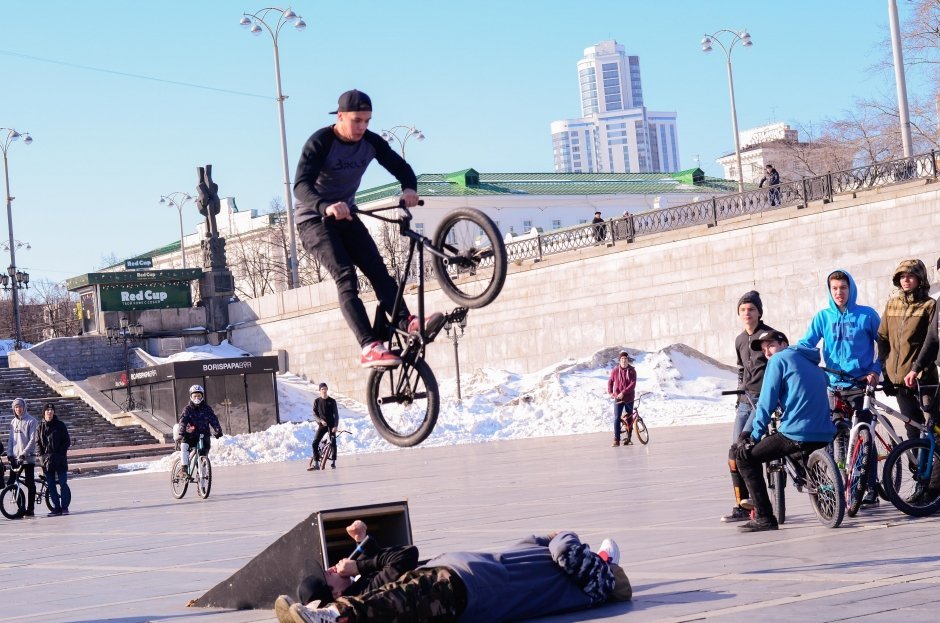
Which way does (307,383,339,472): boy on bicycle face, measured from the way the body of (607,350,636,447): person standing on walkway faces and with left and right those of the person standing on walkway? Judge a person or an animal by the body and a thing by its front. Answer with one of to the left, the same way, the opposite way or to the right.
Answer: the same way

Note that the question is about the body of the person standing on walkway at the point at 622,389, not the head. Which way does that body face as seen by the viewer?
toward the camera

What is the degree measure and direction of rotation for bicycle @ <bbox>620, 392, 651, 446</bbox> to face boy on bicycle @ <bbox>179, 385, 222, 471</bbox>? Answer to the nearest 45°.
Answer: approximately 90° to its right

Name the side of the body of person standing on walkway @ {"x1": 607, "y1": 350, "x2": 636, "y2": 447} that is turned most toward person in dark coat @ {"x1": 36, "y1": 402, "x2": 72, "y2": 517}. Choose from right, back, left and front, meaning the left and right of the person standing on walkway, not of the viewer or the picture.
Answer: right

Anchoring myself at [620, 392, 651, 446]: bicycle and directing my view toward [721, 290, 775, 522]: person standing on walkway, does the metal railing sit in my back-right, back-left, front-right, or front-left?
back-left

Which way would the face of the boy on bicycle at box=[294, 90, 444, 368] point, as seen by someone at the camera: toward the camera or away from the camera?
toward the camera

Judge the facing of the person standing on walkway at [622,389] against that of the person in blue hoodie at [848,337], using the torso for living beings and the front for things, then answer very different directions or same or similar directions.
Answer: same or similar directions

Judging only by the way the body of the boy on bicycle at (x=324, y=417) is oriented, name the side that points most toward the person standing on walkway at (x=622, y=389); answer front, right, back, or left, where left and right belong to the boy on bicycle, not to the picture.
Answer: left

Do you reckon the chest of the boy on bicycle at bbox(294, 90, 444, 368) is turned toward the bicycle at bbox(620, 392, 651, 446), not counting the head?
no

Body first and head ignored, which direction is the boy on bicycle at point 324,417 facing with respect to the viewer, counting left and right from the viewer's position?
facing the viewer

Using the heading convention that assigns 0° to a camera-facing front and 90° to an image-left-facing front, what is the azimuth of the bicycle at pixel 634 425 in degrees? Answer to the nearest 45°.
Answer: approximately 315°

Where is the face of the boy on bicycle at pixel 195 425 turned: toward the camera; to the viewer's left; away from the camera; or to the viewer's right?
toward the camera

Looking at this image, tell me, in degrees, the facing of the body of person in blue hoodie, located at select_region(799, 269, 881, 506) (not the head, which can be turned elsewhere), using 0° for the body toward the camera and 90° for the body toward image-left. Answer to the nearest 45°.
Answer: approximately 0°

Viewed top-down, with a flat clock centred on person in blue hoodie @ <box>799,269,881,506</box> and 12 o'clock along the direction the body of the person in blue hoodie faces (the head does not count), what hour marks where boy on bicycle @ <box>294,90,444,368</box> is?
The boy on bicycle is roughly at 1 o'clock from the person in blue hoodie.

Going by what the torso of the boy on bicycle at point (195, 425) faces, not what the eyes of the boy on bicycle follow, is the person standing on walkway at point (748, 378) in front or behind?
in front
